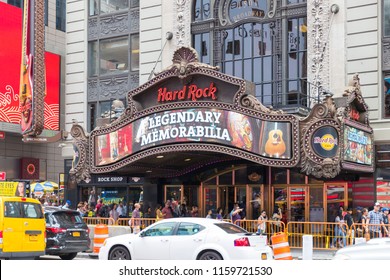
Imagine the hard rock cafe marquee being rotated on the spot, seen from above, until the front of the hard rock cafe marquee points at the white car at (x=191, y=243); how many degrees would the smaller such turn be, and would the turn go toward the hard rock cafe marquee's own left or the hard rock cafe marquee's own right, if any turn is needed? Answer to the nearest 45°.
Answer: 0° — it already faces it

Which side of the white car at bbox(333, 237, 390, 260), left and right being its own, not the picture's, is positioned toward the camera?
left

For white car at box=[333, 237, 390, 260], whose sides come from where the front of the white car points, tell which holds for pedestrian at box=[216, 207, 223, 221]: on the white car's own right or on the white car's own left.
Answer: on the white car's own right

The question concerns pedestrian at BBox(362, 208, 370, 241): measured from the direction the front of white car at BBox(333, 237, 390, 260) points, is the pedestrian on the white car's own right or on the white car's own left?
on the white car's own right

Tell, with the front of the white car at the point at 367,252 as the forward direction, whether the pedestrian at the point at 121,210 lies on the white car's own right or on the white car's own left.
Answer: on the white car's own right

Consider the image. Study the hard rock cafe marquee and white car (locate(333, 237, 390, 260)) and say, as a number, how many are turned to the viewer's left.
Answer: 1

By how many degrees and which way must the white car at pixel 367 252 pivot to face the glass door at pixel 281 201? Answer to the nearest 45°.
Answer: approximately 90° to its right

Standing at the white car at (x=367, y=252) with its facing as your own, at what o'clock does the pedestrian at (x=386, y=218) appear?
The pedestrian is roughly at 3 o'clock from the white car.

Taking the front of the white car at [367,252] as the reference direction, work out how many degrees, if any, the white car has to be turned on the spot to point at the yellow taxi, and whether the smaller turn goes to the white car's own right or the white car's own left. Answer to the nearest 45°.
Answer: approximately 45° to the white car's own right

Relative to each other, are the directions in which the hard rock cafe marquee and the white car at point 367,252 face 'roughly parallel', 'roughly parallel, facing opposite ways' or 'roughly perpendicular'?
roughly perpendicular
